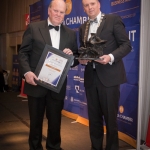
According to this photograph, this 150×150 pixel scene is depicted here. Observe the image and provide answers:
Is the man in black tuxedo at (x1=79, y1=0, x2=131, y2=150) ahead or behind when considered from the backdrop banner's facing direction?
ahead

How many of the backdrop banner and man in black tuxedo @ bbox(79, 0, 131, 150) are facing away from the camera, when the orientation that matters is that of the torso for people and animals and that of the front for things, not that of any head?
0

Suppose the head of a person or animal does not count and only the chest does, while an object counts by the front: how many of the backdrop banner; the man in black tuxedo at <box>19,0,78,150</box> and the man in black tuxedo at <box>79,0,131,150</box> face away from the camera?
0

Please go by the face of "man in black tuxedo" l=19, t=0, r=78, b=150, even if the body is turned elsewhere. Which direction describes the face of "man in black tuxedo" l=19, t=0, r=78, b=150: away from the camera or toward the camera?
toward the camera

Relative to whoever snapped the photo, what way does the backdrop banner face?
facing the viewer and to the left of the viewer

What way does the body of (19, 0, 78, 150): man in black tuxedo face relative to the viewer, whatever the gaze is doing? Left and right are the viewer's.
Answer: facing the viewer and to the right of the viewer

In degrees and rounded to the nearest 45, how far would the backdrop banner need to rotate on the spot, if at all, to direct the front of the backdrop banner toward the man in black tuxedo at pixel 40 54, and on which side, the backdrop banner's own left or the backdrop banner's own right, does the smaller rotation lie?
0° — it already faces them

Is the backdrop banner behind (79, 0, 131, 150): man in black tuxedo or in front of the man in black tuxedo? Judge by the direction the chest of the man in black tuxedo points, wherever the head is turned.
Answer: behind

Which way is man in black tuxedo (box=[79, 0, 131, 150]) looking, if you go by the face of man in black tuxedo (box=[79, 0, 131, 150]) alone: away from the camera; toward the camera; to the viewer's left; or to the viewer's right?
toward the camera

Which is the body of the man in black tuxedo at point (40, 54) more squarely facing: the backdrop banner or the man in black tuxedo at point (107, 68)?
the man in black tuxedo

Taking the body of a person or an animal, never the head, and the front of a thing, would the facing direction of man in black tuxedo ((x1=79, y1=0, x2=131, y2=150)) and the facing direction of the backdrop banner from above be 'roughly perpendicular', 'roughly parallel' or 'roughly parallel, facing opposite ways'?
roughly parallel
